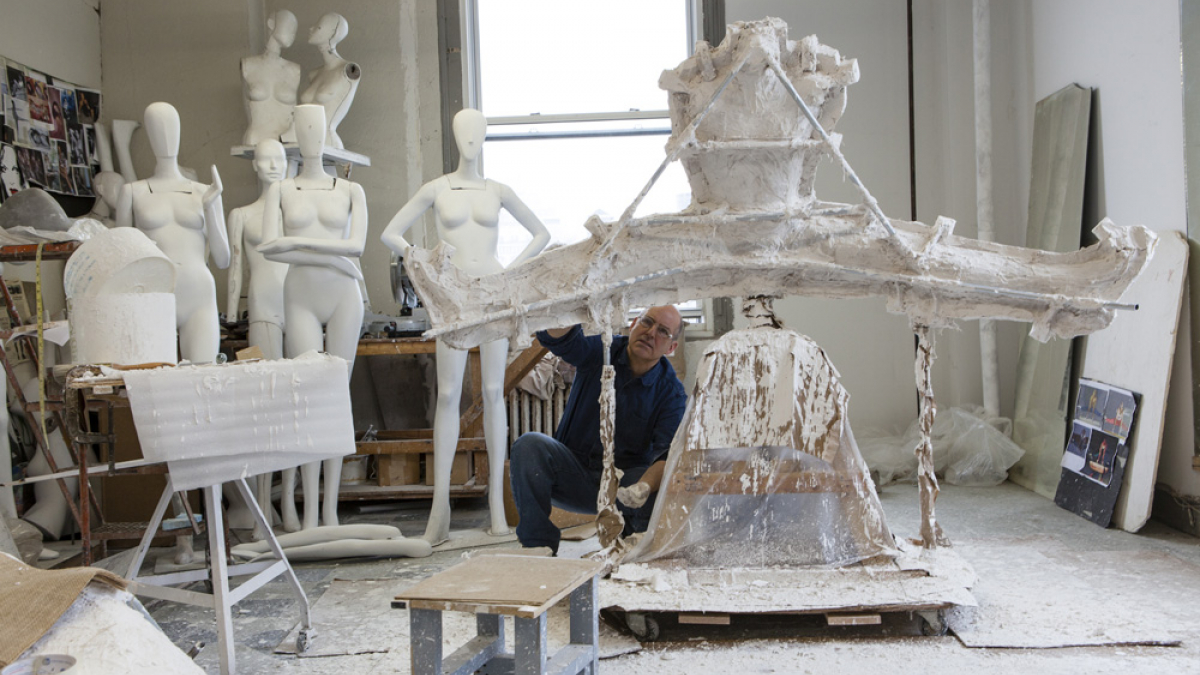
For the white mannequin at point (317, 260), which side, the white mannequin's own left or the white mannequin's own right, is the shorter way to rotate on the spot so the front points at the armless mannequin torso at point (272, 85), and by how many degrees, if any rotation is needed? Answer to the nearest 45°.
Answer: approximately 180°

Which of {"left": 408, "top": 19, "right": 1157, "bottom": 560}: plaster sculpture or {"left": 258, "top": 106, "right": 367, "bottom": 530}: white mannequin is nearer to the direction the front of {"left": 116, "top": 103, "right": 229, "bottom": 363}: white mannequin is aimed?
the plaster sculpture

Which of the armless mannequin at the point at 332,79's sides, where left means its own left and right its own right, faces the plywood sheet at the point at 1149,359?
left

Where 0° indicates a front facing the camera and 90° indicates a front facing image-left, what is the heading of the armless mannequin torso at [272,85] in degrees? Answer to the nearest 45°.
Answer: approximately 0°

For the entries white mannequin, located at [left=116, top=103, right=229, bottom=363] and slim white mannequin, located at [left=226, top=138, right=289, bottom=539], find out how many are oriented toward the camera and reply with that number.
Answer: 2

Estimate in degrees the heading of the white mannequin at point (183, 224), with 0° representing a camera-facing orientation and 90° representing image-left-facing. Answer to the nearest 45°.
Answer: approximately 0°

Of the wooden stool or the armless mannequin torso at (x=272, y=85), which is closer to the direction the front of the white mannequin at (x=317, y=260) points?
the wooden stool
